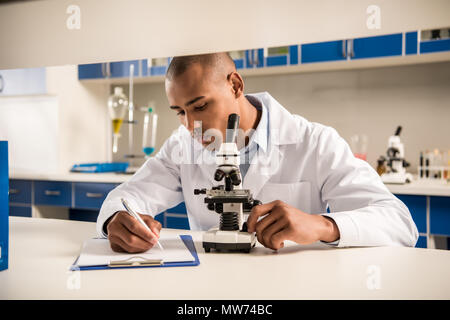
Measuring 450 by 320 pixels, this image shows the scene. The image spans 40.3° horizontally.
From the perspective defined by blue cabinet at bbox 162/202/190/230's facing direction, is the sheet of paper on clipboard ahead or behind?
ahead

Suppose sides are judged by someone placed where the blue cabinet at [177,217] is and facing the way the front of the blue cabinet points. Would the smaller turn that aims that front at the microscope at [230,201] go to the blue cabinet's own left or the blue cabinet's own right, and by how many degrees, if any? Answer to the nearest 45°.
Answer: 0° — it already faces it

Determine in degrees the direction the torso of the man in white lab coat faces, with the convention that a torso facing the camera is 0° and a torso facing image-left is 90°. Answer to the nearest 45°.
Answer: approximately 45°

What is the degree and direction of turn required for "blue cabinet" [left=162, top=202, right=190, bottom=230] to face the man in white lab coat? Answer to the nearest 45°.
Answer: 0° — it already faces them

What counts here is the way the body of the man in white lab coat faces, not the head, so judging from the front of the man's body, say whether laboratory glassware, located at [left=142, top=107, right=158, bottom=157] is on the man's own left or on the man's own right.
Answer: on the man's own right

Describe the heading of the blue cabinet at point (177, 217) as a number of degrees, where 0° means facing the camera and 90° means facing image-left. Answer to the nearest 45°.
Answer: approximately 0°

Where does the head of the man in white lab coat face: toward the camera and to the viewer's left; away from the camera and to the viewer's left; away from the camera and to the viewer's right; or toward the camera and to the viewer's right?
toward the camera and to the viewer's left
